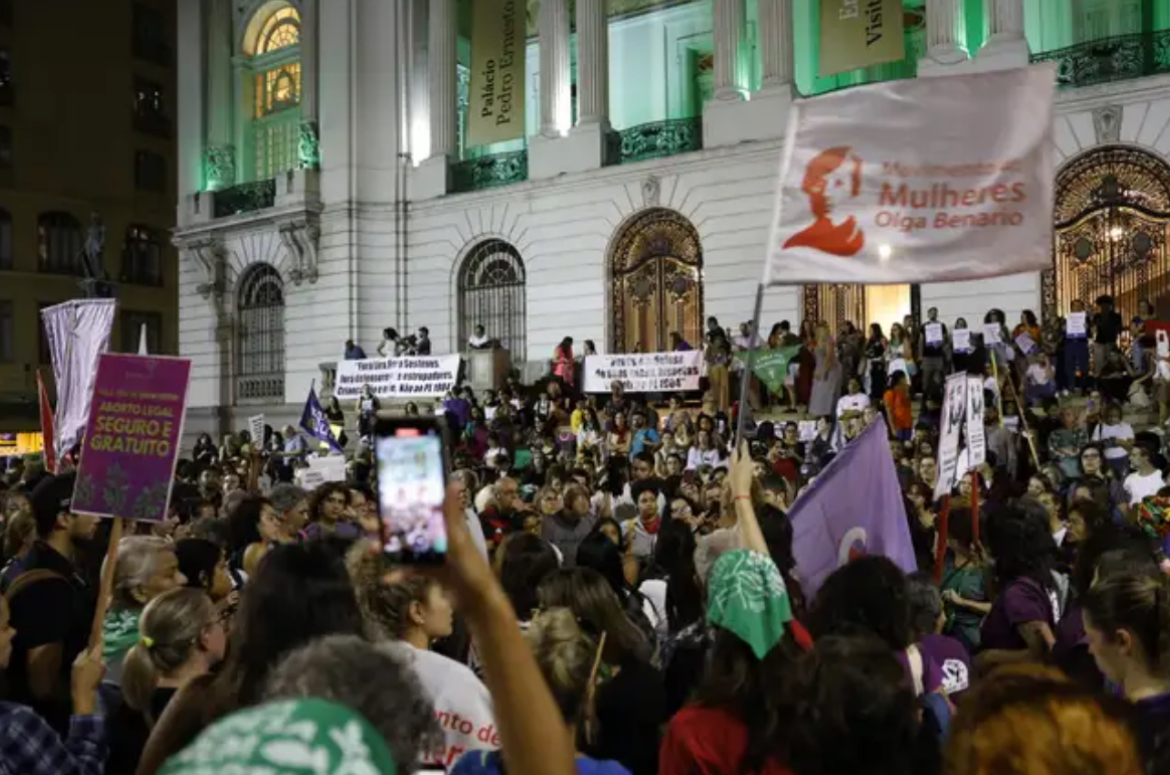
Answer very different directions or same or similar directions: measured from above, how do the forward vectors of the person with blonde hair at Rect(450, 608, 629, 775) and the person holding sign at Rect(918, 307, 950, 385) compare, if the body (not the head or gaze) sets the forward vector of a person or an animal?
very different directions

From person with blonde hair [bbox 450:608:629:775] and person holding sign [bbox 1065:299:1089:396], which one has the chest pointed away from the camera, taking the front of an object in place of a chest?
the person with blonde hair

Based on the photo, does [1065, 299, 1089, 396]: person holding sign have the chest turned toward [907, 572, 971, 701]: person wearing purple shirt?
yes

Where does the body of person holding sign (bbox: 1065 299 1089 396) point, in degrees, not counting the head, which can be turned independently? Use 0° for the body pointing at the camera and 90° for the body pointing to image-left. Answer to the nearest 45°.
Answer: approximately 0°

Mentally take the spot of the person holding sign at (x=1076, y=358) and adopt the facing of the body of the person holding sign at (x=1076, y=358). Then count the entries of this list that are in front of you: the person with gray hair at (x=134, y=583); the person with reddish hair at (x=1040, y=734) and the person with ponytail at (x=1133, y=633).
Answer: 3

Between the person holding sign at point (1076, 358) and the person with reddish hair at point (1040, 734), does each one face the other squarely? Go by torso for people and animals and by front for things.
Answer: yes

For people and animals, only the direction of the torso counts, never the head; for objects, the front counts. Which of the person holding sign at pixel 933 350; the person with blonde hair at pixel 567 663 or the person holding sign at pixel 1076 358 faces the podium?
the person with blonde hair

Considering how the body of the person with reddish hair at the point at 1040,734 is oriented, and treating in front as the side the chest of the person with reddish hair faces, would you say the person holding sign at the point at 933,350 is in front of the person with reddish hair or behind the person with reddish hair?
in front

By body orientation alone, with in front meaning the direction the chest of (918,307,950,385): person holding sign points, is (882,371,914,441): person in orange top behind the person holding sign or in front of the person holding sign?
in front

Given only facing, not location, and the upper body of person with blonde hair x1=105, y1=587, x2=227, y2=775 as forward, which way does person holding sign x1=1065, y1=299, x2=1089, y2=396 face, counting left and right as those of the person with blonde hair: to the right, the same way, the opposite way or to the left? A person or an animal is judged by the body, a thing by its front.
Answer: the opposite way

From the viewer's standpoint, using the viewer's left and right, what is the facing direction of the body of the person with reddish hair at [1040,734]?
facing away from the viewer

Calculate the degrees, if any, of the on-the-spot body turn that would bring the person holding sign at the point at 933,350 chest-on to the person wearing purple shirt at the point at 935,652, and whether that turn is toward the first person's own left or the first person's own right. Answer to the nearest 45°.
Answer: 0° — they already face them

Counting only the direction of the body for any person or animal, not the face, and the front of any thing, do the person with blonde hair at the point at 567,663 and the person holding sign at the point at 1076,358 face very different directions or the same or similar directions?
very different directions

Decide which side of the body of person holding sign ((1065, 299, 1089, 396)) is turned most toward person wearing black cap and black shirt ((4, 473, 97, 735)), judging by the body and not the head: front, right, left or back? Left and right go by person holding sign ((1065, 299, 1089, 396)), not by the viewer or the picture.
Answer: front

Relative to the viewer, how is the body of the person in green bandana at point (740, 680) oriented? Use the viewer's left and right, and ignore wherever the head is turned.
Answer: facing away from the viewer

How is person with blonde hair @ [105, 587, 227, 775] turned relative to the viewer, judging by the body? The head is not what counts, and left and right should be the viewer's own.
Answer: facing away from the viewer and to the right of the viewer

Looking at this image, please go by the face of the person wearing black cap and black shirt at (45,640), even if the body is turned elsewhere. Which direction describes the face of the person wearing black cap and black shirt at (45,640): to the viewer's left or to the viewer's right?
to the viewer's right

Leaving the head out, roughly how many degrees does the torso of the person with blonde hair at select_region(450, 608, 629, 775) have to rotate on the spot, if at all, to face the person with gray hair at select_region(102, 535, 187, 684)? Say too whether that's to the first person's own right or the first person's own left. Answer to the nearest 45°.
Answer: approximately 45° to the first person's own left

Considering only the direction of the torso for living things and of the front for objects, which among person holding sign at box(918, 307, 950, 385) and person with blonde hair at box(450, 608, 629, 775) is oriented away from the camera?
the person with blonde hair
